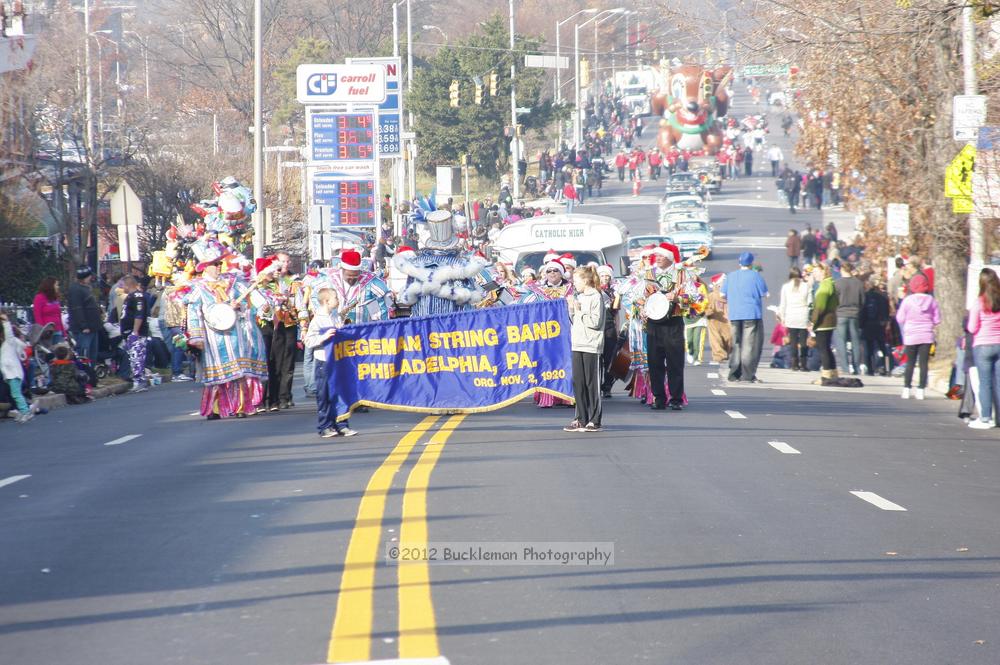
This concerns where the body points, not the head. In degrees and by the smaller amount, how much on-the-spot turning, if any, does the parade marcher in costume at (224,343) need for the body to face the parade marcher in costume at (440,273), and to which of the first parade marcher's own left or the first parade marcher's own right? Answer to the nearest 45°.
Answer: approximately 90° to the first parade marcher's own left

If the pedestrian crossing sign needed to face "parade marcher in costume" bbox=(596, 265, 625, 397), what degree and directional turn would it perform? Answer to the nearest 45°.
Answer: approximately 45° to its right

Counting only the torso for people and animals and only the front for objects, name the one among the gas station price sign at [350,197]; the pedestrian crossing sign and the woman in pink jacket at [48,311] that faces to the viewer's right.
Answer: the woman in pink jacket

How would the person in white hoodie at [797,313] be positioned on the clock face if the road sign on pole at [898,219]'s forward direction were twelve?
The person in white hoodie is roughly at 2 o'clock from the road sign on pole.

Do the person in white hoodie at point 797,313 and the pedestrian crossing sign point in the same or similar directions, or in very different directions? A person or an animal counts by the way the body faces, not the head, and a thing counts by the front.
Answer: very different directions

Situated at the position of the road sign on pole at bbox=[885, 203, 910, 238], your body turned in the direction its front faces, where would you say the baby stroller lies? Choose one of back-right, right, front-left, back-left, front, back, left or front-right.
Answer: front-right
